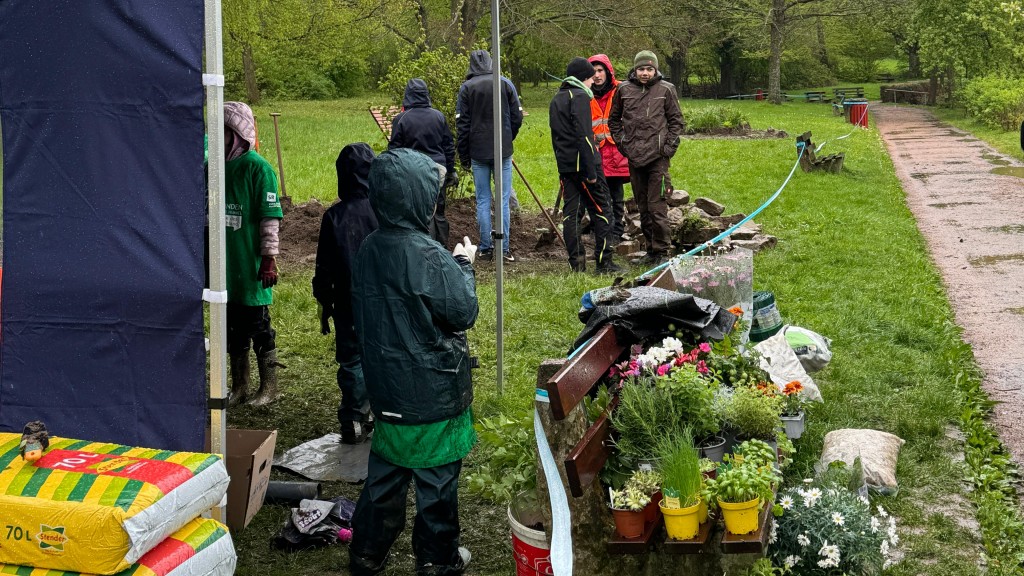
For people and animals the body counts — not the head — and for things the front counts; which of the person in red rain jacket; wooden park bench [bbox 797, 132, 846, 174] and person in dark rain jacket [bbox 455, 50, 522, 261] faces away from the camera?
the person in dark rain jacket

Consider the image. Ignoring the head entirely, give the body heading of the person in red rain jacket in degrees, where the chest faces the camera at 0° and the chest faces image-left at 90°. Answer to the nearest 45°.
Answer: approximately 45°

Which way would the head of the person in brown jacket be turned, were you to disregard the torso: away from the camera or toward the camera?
toward the camera

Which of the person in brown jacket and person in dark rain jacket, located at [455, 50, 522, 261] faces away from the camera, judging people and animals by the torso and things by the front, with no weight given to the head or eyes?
the person in dark rain jacket

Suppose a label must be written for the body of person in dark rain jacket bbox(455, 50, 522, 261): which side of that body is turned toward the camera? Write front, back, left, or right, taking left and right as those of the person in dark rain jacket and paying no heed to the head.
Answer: back

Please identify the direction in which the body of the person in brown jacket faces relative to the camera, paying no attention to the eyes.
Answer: toward the camera

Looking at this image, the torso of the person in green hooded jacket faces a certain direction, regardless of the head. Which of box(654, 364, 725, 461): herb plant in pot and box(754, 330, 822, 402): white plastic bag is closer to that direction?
the white plastic bag

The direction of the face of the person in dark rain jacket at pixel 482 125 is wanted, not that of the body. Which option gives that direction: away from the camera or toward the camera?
away from the camera

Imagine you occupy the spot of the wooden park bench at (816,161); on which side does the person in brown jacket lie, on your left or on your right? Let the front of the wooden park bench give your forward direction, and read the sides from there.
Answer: on your right

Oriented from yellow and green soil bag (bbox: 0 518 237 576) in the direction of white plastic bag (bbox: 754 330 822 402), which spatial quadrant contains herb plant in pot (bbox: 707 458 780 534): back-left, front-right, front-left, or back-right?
front-right

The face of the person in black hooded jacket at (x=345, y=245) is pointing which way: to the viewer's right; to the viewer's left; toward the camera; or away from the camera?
away from the camera

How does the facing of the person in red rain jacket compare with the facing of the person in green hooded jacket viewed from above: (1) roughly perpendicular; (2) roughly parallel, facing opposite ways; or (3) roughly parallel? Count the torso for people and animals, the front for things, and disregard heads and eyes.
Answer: roughly parallel, facing opposite ways

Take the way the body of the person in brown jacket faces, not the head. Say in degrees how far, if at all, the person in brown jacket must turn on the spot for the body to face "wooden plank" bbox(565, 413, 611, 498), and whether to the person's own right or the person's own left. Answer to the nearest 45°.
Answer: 0° — they already face it

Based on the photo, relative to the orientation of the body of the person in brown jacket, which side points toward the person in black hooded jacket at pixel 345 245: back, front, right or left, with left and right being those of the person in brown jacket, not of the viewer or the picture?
front

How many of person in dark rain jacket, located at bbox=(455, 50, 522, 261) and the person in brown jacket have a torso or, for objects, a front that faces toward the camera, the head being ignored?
1

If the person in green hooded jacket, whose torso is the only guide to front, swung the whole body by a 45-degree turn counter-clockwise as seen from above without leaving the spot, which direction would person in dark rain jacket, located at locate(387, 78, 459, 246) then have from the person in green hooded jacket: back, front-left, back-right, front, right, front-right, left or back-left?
front
